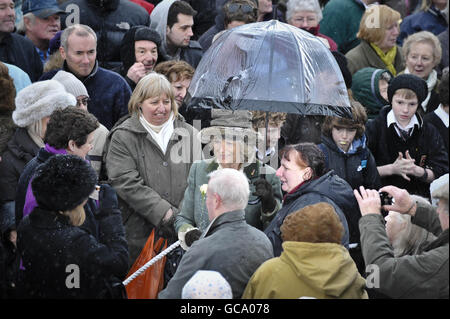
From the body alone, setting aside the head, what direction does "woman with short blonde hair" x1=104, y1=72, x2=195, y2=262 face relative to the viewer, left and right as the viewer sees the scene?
facing the viewer and to the right of the viewer

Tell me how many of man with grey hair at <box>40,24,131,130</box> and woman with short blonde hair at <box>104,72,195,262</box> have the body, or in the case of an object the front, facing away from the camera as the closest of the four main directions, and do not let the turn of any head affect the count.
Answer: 0

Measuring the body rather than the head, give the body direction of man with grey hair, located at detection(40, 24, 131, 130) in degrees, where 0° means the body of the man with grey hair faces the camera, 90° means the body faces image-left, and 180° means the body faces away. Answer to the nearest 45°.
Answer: approximately 315°

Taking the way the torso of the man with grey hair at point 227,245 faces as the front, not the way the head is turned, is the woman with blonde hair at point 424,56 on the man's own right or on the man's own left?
on the man's own right

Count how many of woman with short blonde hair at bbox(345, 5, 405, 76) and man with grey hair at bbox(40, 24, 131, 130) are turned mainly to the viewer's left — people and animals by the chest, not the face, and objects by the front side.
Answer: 0

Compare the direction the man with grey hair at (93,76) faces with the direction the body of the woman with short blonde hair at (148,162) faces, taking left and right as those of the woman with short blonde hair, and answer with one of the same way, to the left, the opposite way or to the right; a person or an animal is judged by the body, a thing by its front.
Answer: the same way

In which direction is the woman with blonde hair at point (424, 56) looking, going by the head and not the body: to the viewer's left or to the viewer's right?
to the viewer's left

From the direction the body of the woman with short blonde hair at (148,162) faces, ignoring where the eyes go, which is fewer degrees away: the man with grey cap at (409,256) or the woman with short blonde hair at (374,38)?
the man with grey cap

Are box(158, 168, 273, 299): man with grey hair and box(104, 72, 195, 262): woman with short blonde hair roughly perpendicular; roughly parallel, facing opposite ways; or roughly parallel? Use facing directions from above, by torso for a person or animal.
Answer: roughly parallel, facing opposite ways

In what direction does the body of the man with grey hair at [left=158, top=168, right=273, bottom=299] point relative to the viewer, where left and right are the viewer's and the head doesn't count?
facing away from the viewer and to the left of the viewer

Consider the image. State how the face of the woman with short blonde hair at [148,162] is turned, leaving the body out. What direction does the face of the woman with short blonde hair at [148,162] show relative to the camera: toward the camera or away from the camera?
toward the camera

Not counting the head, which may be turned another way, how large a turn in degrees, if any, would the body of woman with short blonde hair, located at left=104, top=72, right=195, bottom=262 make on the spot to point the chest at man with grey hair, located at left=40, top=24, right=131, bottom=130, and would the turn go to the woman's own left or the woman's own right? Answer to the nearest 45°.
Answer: approximately 180°

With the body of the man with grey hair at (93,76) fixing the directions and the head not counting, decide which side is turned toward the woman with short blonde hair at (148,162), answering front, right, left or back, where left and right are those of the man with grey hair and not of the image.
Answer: front

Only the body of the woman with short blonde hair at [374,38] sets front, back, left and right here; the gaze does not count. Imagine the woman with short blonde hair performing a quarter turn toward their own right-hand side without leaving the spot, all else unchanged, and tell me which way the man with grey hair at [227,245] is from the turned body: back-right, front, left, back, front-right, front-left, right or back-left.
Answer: front-left
